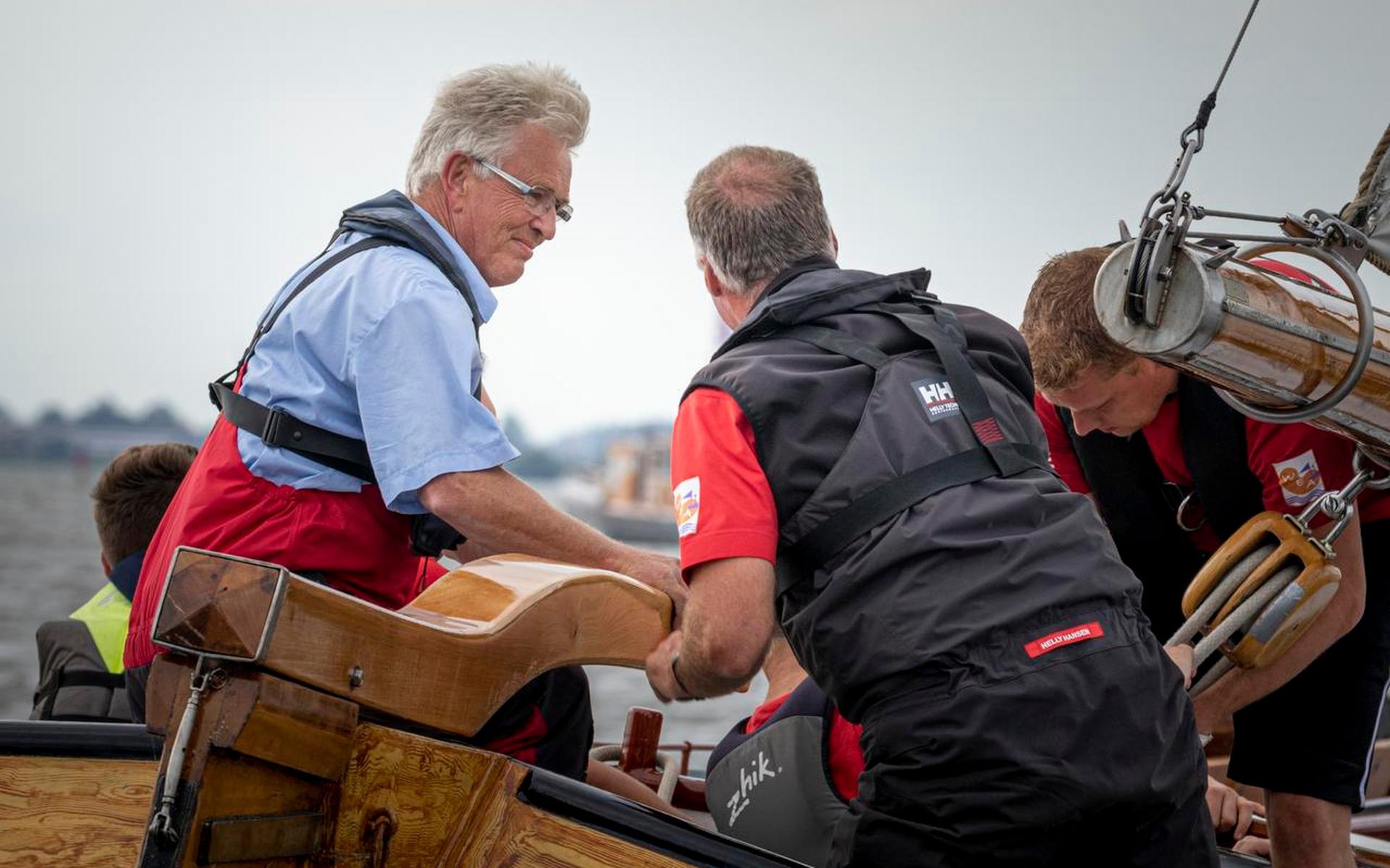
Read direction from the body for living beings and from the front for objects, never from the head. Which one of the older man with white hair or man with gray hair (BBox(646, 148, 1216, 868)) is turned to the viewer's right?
the older man with white hair

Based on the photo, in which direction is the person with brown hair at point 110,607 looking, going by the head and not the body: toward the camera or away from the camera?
away from the camera

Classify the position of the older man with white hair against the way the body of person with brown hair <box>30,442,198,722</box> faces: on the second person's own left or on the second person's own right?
on the second person's own right

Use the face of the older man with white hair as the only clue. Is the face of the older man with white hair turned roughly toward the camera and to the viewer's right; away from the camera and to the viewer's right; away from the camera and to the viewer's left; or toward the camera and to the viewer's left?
toward the camera and to the viewer's right

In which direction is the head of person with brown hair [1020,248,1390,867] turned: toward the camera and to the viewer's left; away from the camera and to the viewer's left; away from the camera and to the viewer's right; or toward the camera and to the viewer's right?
toward the camera and to the viewer's left

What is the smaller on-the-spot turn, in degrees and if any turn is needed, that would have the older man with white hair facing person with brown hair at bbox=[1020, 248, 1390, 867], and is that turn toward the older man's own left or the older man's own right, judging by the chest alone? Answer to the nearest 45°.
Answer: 0° — they already face them

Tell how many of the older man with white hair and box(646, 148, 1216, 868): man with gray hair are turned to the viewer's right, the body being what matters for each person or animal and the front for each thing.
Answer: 1

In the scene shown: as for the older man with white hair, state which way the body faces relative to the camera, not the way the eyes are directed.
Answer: to the viewer's right

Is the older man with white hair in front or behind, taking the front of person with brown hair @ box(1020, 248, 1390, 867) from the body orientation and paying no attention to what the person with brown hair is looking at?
in front

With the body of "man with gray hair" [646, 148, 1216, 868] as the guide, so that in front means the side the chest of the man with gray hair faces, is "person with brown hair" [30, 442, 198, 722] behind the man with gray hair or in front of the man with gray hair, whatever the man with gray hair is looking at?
in front

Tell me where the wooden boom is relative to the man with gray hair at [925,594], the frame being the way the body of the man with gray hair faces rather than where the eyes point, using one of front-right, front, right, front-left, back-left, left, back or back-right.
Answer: right

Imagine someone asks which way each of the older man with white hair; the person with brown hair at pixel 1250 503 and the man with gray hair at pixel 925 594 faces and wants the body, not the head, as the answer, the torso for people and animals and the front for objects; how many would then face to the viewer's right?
1

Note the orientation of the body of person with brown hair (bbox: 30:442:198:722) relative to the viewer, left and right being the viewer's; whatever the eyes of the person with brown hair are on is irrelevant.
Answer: facing away from the viewer and to the right of the viewer

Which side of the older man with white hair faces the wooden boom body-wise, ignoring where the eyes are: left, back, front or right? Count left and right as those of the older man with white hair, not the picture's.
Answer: front

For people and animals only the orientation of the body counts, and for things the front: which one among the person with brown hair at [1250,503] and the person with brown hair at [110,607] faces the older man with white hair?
the person with brown hair at [1250,503]

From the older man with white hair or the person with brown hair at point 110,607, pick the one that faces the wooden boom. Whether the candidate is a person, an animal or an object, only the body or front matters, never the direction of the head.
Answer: the older man with white hair
